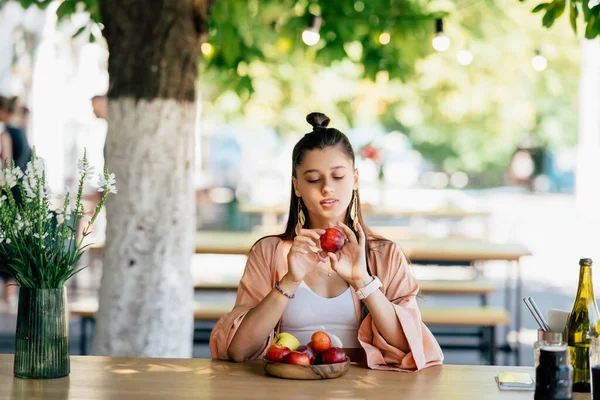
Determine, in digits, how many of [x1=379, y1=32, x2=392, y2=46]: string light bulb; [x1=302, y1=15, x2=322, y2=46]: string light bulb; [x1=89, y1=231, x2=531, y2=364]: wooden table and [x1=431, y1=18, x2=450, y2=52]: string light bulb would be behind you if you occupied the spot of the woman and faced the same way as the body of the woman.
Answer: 4

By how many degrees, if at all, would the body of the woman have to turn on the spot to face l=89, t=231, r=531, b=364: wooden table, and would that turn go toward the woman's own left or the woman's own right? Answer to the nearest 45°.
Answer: approximately 180°

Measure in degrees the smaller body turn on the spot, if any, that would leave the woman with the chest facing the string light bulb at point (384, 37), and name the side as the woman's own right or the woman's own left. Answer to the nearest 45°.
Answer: approximately 180°

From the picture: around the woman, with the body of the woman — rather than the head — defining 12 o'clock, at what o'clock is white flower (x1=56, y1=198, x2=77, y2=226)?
The white flower is roughly at 2 o'clock from the woman.

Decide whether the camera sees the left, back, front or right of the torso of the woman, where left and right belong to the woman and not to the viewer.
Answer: front

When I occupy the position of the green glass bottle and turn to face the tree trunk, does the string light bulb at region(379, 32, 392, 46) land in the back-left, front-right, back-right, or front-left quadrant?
front-right

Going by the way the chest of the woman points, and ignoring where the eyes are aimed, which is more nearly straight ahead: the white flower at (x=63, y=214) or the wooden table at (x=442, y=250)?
the white flower

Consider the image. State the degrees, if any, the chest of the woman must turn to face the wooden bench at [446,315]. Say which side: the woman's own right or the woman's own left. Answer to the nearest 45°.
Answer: approximately 180°

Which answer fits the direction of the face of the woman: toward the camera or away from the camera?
toward the camera
